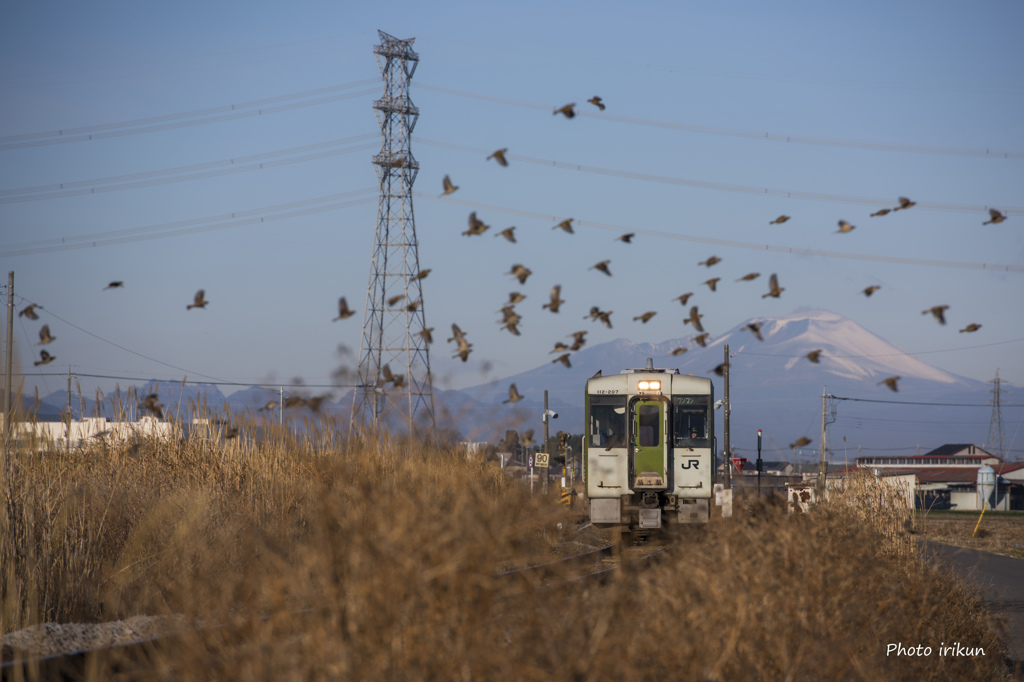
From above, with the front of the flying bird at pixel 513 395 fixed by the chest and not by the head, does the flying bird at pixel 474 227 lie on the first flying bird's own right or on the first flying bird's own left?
on the first flying bird's own right

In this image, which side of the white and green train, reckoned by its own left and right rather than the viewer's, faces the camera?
front

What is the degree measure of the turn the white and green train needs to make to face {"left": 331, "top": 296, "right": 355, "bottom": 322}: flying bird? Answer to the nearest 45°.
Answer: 0° — it already faces it

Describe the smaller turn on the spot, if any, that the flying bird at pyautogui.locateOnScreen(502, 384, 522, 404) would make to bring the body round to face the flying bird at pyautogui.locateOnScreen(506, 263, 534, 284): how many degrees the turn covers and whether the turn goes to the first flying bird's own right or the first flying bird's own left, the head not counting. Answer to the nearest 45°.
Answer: approximately 90° to the first flying bird's own right

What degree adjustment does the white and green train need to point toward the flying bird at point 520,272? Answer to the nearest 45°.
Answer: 0° — it already faces it
